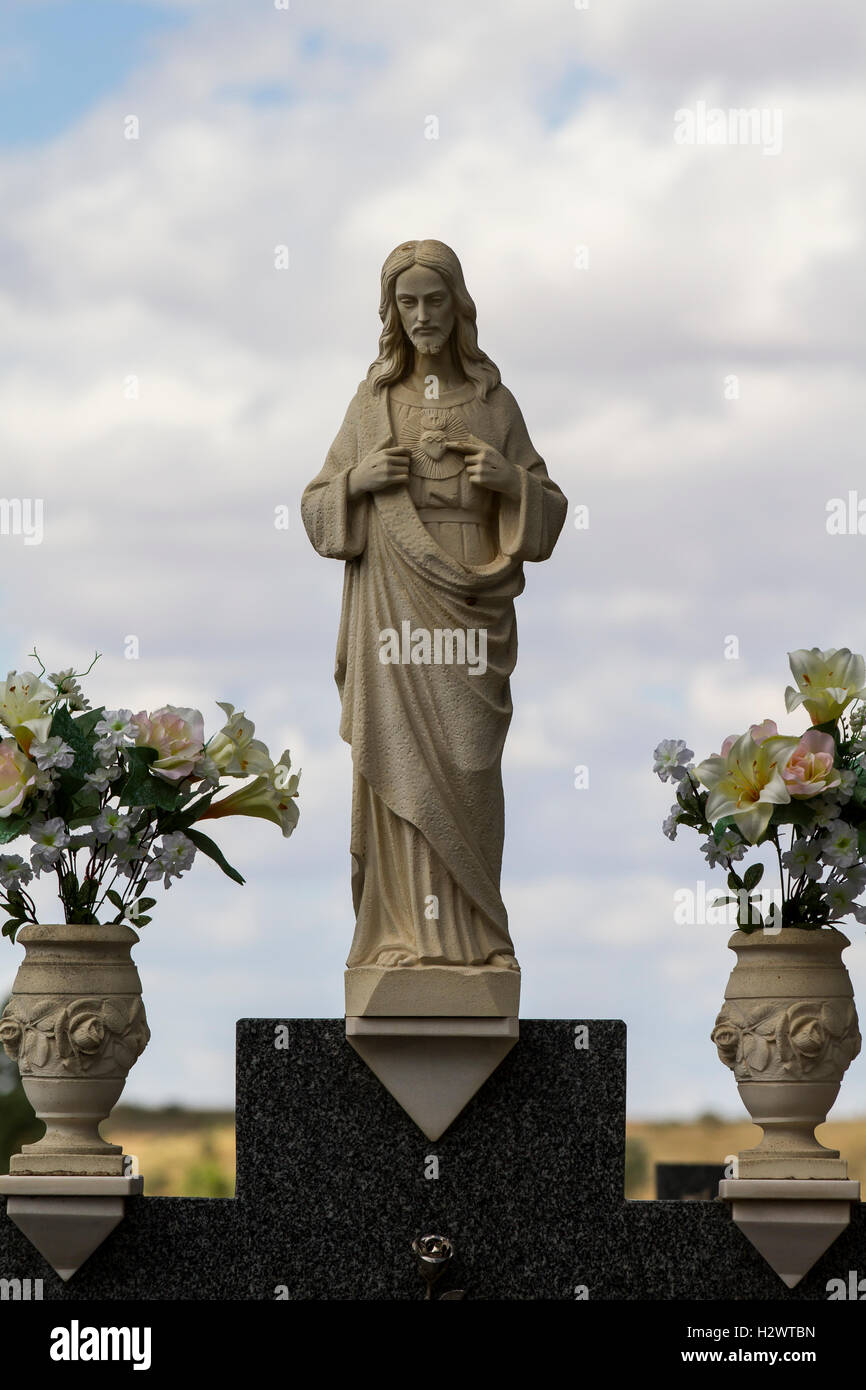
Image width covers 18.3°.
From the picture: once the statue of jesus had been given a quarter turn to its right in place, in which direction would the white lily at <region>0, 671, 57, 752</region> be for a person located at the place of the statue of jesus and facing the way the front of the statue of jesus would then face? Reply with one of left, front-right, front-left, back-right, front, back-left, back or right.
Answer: front

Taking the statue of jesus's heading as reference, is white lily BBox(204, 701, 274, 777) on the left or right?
on its right

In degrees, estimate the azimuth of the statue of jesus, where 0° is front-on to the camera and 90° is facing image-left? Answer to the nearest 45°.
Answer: approximately 0°
